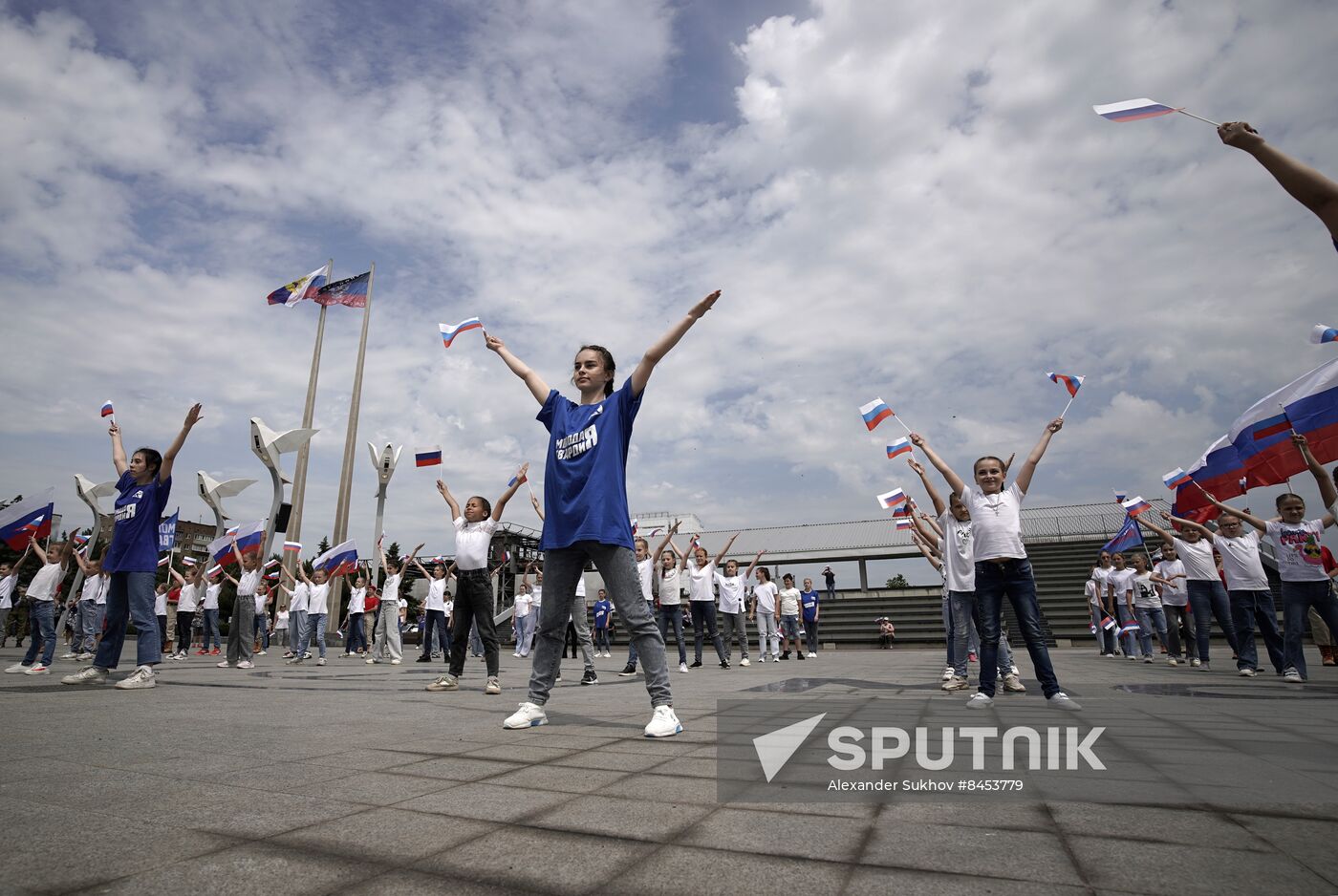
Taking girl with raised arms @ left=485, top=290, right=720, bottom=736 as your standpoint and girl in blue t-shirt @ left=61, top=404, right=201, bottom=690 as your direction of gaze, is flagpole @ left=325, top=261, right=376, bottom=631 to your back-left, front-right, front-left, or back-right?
front-right

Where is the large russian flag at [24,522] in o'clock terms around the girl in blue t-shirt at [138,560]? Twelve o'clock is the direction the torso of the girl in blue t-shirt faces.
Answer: The large russian flag is roughly at 4 o'clock from the girl in blue t-shirt.

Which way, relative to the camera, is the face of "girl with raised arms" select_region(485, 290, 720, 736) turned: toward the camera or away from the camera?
toward the camera

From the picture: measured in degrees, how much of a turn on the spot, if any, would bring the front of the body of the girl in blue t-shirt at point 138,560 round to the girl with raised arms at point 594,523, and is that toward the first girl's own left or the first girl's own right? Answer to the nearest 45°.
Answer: approximately 90° to the first girl's own left

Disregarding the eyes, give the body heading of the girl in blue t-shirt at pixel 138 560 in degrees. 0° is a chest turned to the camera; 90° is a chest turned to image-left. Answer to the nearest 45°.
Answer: approximately 45°

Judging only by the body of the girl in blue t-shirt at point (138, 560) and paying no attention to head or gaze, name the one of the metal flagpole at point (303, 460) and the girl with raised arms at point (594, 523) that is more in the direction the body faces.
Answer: the girl with raised arms
